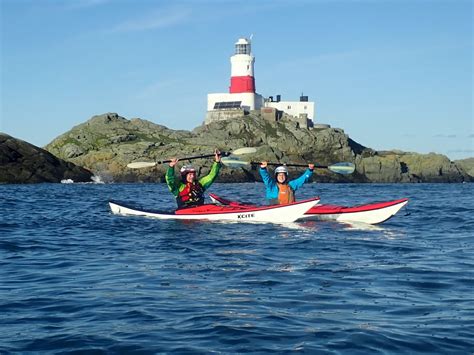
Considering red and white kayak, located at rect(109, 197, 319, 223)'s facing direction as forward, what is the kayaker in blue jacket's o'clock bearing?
The kayaker in blue jacket is roughly at 11 o'clock from the red and white kayak.

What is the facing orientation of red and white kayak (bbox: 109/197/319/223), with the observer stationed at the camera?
facing to the right of the viewer
